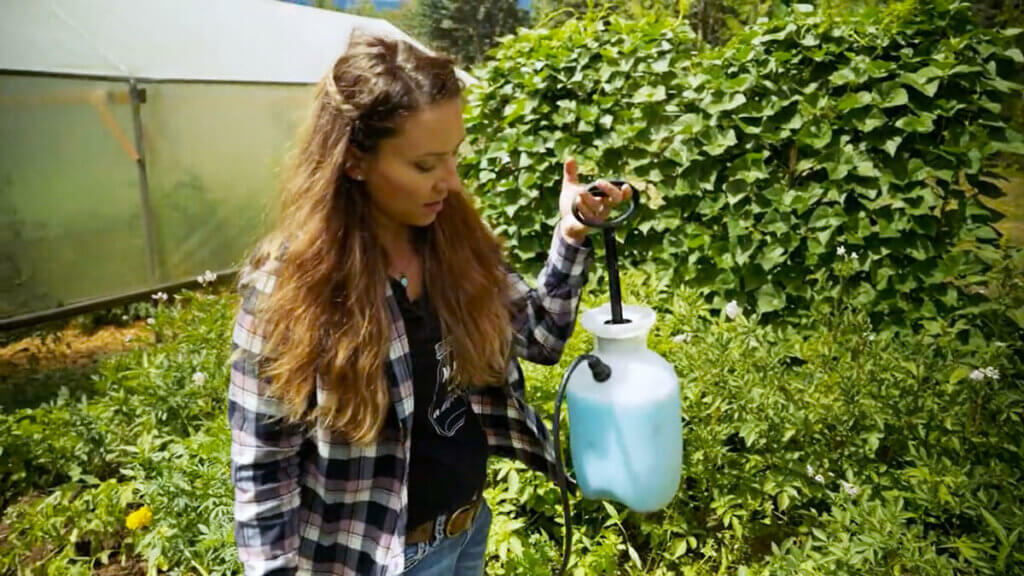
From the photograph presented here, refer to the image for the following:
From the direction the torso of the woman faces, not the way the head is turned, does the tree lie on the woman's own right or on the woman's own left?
on the woman's own left

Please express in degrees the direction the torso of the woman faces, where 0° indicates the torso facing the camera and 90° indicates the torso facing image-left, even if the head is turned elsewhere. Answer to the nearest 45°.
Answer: approximately 315°

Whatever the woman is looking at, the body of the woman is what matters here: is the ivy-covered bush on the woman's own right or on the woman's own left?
on the woman's own left

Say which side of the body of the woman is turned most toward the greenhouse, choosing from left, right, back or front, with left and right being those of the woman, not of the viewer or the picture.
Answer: back

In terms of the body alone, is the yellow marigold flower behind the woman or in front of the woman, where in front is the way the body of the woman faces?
behind

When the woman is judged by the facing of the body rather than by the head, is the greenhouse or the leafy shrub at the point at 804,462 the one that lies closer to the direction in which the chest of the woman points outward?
the leafy shrub

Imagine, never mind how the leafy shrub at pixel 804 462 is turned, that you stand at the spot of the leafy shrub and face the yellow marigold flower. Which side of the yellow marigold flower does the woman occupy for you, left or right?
left
